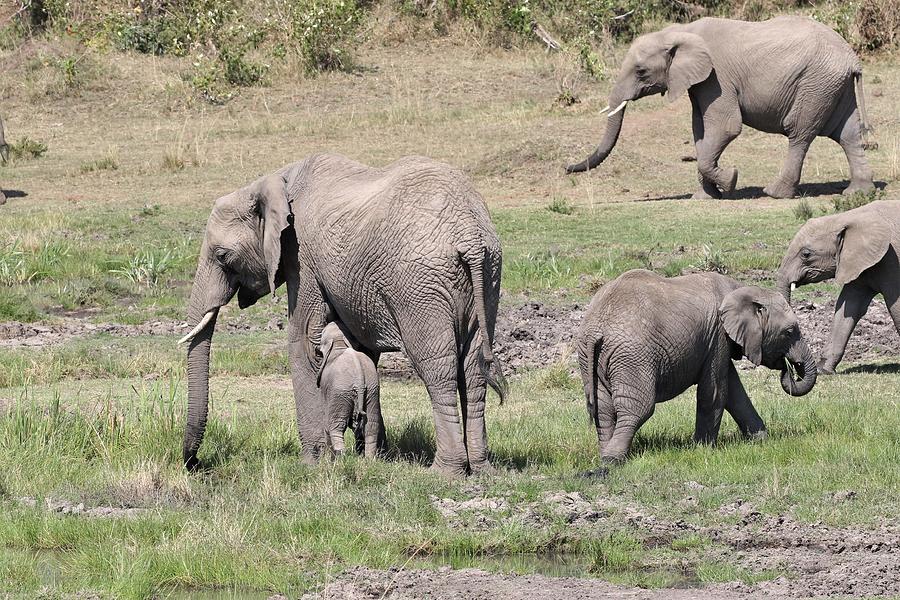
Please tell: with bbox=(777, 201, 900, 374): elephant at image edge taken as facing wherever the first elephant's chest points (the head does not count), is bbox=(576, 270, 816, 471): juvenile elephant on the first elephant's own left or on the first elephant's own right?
on the first elephant's own left

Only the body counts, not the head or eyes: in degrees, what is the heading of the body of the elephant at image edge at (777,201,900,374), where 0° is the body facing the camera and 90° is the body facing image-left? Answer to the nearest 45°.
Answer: approximately 90°

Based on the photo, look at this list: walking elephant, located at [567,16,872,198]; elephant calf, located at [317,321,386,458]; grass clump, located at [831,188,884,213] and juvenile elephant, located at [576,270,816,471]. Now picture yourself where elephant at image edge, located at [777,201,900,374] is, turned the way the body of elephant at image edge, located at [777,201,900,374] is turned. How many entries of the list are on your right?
2

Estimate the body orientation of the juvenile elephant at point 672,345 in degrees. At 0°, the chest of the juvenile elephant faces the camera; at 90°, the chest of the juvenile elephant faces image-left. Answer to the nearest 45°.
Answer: approximately 225°

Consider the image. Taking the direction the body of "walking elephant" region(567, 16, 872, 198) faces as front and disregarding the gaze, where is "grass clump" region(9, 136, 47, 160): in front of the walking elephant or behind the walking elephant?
in front

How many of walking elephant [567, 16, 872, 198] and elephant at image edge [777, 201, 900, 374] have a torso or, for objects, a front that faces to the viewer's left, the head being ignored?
2

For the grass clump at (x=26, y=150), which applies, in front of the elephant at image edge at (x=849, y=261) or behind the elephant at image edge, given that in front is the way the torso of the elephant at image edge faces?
in front

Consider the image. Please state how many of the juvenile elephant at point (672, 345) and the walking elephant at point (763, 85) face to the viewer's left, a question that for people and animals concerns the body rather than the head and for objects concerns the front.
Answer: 1

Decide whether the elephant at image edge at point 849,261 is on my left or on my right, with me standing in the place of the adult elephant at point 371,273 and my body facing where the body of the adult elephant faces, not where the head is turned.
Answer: on my right

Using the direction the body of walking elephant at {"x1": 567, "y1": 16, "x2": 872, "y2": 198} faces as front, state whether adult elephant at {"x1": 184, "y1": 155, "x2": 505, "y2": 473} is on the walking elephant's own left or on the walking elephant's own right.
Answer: on the walking elephant's own left

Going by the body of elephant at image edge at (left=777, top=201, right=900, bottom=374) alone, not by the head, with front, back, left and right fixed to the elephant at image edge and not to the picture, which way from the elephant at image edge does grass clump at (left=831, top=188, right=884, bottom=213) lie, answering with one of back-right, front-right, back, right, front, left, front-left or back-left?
right

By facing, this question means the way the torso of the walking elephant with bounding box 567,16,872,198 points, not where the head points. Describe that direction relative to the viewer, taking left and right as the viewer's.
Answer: facing to the left of the viewer

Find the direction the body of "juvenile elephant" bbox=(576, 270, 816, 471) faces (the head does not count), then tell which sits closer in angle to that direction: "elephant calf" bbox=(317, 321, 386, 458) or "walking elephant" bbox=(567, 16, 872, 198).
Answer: the walking elephant

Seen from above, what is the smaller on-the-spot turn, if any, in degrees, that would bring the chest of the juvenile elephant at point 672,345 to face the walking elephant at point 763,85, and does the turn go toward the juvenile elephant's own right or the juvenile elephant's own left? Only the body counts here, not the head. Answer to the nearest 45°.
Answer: approximately 45° to the juvenile elephant's own left

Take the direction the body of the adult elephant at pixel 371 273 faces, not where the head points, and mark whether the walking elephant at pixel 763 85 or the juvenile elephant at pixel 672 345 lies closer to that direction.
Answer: the walking elephant
